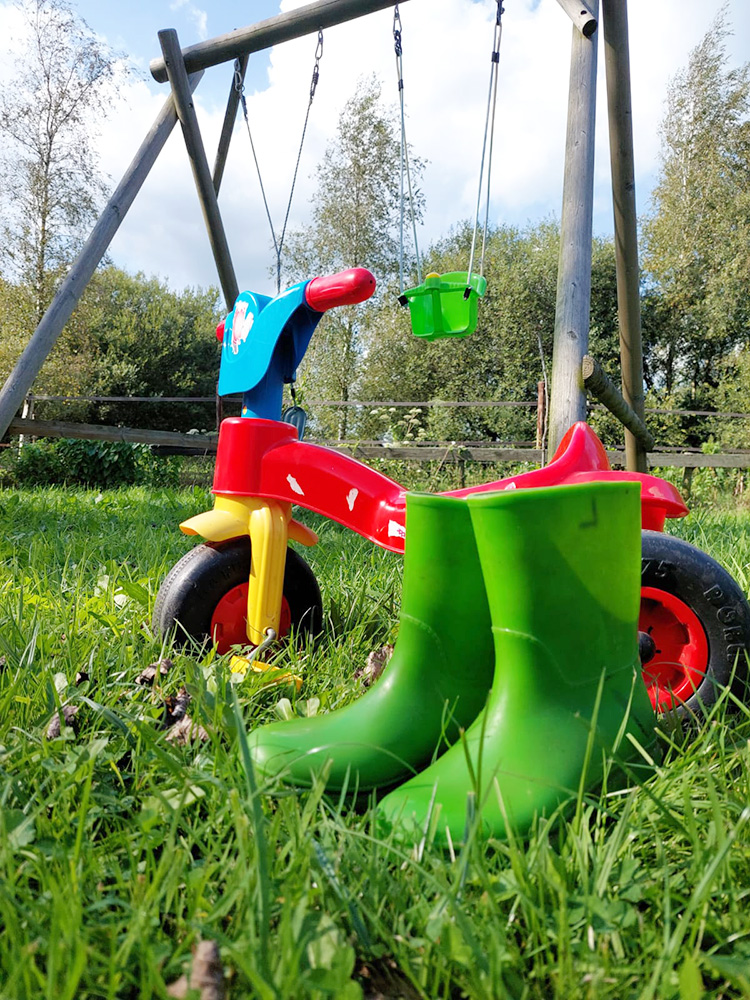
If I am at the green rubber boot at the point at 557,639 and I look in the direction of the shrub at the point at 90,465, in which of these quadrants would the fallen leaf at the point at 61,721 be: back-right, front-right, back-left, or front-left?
front-left

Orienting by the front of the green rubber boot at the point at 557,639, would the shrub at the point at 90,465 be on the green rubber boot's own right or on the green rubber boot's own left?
on the green rubber boot's own right

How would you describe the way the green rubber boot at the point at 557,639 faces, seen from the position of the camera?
facing the viewer and to the left of the viewer

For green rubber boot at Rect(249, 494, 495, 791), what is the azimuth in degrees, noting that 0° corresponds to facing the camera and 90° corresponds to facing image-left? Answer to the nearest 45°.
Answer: approximately 90°

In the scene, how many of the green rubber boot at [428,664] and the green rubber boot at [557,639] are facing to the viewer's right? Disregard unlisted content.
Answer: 0
